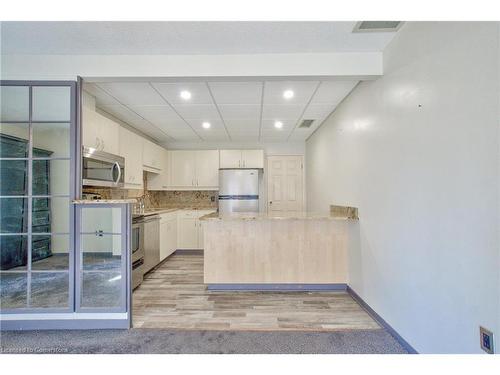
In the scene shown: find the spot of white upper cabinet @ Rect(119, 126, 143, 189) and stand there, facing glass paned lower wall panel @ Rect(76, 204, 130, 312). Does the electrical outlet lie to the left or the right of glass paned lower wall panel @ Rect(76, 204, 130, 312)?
left

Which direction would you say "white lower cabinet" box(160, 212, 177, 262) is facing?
to the viewer's right

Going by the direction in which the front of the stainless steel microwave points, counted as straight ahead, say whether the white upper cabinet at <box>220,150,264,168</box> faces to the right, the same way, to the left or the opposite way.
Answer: to the right

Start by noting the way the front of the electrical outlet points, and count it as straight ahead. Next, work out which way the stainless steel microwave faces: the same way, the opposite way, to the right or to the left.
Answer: the opposite way

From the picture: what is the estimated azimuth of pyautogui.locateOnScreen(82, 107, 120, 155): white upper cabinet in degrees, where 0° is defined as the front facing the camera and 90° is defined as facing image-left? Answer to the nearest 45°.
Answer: approximately 315°

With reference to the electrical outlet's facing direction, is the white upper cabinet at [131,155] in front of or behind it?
in front

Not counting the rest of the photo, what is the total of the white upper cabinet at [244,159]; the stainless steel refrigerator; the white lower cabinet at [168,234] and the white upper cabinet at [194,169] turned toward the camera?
3

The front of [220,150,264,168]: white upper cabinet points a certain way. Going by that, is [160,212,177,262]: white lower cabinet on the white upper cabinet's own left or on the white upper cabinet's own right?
on the white upper cabinet's own right

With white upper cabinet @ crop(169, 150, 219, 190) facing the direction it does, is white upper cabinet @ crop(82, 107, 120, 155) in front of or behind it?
in front

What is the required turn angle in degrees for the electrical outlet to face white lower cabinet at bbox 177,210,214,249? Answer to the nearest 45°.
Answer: approximately 45° to its right

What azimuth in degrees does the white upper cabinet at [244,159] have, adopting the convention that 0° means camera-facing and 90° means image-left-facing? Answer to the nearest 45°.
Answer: approximately 0°
